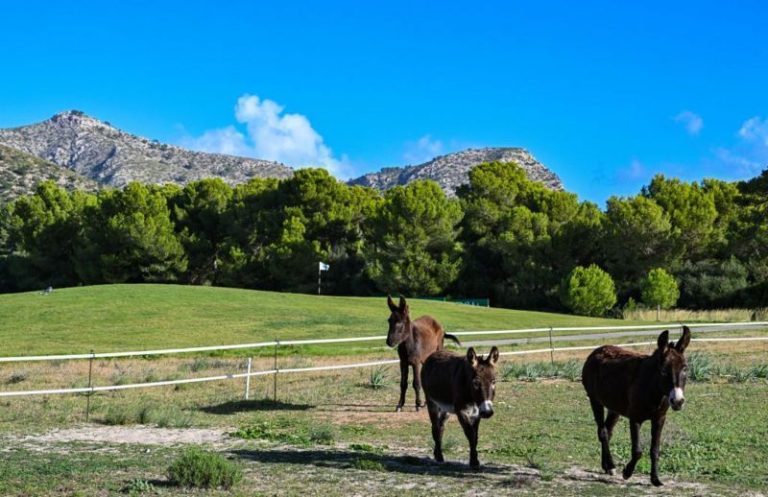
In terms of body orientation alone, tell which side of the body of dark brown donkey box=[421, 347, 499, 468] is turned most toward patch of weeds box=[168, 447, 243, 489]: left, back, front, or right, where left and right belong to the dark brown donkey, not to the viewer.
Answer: right

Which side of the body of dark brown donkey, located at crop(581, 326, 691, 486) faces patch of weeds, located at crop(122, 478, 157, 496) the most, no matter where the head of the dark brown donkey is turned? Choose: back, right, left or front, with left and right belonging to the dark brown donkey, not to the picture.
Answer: right

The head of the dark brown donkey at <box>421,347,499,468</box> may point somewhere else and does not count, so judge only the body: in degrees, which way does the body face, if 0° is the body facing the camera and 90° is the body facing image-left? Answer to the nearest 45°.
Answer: approximately 315°

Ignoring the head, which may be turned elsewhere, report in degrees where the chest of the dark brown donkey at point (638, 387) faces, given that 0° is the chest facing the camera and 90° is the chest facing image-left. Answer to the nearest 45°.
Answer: approximately 315°

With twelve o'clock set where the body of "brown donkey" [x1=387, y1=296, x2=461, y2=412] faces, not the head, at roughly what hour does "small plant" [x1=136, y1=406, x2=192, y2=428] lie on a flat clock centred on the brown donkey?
The small plant is roughly at 1 o'clock from the brown donkey.

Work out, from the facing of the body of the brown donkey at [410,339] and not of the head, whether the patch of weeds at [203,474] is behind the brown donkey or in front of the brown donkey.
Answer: in front

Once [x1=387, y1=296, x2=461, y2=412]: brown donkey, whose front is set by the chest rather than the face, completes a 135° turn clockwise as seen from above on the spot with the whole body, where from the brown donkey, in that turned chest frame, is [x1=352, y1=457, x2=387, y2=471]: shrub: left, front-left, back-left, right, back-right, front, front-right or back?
back

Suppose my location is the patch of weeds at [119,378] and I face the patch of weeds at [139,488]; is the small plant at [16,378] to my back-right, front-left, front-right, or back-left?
back-right

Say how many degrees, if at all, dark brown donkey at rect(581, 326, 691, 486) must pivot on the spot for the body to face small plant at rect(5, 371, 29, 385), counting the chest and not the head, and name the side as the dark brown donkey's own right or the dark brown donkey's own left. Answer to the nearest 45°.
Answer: approximately 180°
